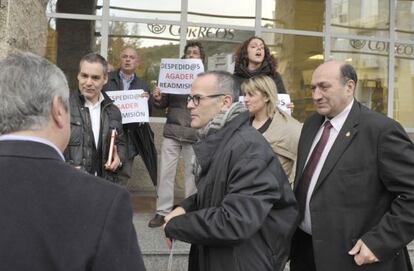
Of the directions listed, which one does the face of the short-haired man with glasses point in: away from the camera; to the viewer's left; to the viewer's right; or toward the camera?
to the viewer's left

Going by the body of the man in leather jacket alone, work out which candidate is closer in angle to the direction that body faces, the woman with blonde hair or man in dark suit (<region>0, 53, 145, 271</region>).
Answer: the man in dark suit

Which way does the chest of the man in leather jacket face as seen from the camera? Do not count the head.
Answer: toward the camera

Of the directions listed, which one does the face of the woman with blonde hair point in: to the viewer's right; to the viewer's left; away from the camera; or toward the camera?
to the viewer's left

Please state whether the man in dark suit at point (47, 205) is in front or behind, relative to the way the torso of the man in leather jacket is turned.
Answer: in front

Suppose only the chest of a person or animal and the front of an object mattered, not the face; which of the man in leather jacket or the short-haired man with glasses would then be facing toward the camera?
the man in leather jacket

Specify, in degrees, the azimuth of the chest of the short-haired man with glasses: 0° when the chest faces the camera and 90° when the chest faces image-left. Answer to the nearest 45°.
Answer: approximately 90°

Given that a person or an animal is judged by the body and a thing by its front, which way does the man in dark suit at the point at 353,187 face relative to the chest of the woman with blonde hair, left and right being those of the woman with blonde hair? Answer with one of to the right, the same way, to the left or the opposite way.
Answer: the same way

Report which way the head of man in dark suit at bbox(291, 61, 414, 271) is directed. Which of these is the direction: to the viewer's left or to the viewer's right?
to the viewer's left

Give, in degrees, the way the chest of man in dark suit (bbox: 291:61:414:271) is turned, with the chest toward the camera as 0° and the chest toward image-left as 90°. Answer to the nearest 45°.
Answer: approximately 45°

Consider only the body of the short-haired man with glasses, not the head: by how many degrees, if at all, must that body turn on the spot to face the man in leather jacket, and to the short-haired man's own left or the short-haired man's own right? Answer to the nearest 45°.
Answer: approximately 45° to the short-haired man's own right

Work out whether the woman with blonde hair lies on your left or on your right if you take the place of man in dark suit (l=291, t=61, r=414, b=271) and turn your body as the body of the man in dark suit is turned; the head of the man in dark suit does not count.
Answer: on your right
